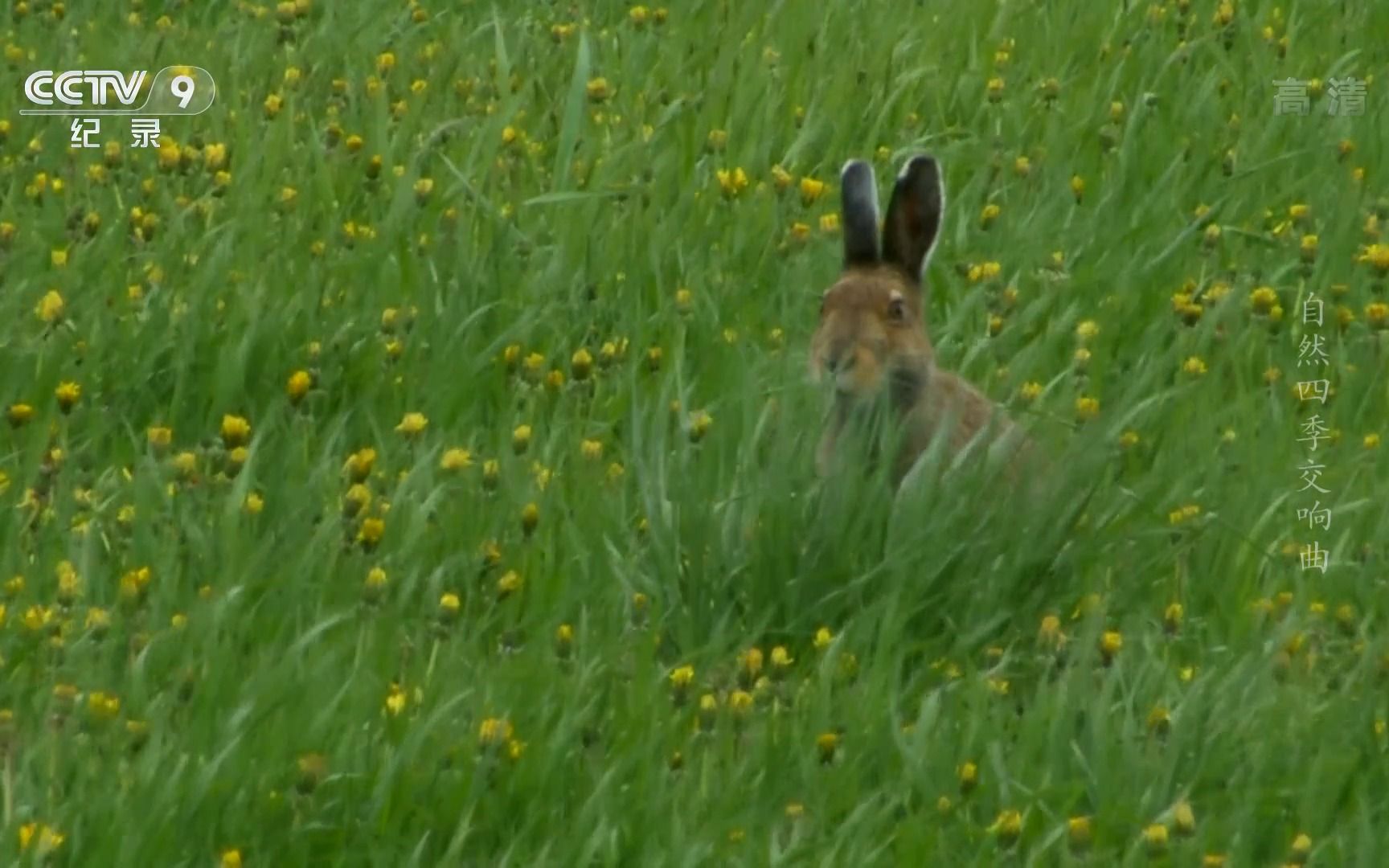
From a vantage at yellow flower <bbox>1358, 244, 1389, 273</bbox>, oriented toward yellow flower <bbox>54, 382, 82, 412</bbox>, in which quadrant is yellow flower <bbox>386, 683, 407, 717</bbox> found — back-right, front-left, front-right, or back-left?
front-left

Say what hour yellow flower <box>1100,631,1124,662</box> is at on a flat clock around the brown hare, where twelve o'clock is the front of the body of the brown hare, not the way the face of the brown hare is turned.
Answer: The yellow flower is roughly at 10 o'clock from the brown hare.

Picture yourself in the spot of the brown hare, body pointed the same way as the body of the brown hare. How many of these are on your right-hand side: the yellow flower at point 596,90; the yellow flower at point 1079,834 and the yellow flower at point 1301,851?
1

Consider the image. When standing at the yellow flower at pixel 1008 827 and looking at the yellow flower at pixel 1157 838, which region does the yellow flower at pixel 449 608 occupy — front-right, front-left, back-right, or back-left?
back-left

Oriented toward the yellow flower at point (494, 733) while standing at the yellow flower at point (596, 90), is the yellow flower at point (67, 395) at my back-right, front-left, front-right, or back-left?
front-right

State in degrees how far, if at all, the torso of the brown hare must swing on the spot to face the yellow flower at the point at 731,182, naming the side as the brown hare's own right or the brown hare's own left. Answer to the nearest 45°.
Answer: approximately 90° to the brown hare's own right

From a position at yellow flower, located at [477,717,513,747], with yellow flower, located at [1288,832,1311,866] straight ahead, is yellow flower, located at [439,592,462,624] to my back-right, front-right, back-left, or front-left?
back-left

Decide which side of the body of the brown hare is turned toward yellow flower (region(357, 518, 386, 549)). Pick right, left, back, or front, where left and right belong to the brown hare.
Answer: front

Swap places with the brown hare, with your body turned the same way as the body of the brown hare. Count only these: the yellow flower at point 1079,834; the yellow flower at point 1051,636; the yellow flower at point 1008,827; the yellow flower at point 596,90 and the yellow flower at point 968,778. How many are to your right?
1

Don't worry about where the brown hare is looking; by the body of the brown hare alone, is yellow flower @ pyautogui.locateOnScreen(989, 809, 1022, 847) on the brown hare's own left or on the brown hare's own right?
on the brown hare's own left

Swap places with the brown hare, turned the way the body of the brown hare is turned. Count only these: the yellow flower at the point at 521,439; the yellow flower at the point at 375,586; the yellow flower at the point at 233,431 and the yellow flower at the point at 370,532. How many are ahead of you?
4

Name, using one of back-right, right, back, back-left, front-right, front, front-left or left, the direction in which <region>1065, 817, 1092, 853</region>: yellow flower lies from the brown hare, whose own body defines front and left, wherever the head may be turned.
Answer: front-left

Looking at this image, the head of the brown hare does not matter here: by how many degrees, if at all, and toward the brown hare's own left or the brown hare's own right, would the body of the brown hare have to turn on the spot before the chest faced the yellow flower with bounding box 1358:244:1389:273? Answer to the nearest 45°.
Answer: approximately 180°

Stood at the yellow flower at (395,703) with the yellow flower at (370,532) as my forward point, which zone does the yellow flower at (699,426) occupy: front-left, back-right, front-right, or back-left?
front-right

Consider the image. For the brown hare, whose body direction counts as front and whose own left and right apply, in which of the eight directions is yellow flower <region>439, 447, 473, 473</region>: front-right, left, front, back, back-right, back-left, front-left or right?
front

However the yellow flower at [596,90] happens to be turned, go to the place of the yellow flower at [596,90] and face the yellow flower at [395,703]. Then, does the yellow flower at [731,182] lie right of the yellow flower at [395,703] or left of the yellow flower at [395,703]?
left

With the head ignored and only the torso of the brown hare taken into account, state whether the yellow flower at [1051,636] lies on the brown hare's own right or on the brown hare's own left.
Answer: on the brown hare's own left

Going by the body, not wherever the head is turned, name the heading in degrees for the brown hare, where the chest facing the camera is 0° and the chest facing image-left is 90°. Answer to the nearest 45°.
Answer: approximately 45°
